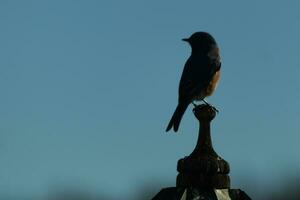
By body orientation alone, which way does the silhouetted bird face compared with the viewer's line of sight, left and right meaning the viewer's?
facing away from the viewer and to the right of the viewer
